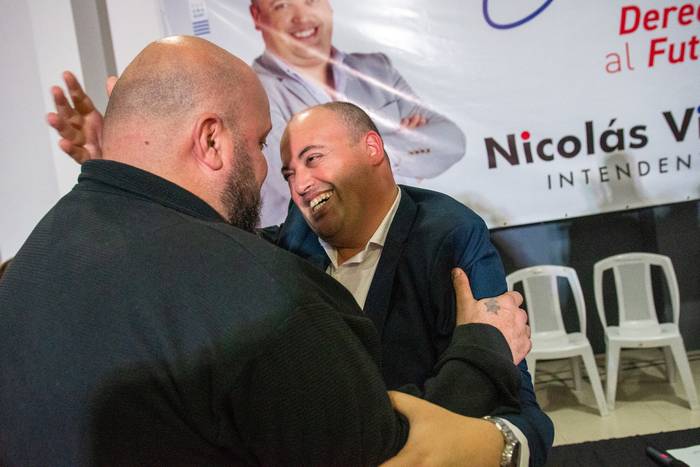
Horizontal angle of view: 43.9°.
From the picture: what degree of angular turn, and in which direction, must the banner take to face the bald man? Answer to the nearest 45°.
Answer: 0° — it already faces them

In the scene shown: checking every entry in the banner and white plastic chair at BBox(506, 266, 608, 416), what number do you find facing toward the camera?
2

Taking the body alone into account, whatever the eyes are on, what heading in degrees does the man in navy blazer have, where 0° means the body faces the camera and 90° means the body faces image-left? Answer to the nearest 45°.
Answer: approximately 45°

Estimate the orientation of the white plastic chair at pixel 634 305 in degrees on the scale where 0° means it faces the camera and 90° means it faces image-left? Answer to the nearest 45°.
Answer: approximately 0°

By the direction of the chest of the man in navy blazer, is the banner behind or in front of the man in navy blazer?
behind

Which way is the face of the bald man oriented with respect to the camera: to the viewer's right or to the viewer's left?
to the viewer's right

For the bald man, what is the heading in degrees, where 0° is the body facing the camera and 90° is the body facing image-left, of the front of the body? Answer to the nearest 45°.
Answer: approximately 225°

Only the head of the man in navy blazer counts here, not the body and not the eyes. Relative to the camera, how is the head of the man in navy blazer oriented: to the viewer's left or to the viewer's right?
to the viewer's left
